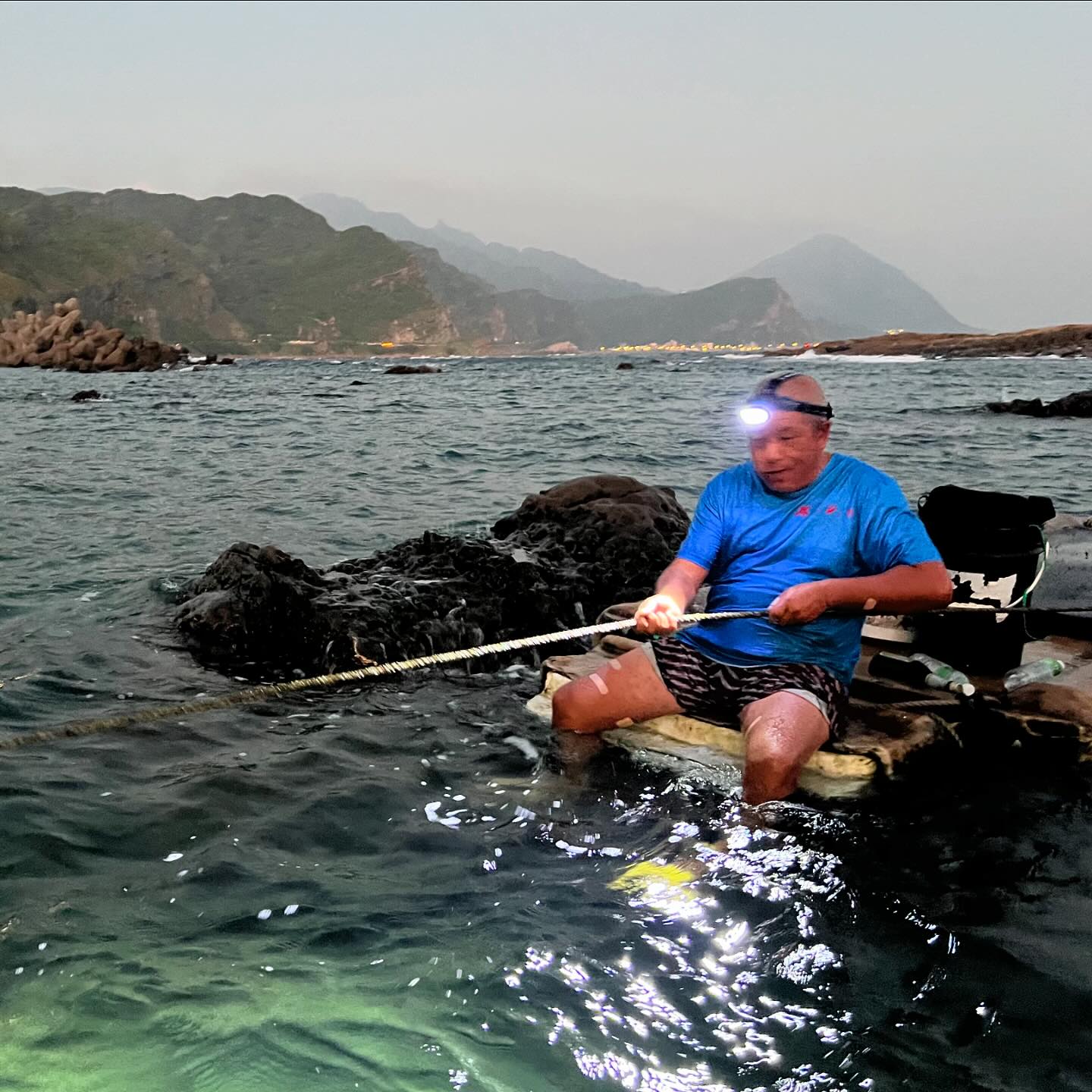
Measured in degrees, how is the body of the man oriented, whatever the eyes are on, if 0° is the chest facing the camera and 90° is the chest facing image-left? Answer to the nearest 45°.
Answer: approximately 45°

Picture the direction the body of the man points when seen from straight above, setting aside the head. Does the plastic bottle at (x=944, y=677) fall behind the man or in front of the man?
behind

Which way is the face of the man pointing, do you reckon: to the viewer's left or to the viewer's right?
to the viewer's left

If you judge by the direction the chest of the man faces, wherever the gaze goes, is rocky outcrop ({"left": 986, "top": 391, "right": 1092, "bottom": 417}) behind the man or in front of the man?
behind

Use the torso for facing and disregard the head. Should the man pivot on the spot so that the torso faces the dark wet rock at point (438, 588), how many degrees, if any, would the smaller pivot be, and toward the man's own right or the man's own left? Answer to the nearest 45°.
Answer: approximately 90° to the man's own right
